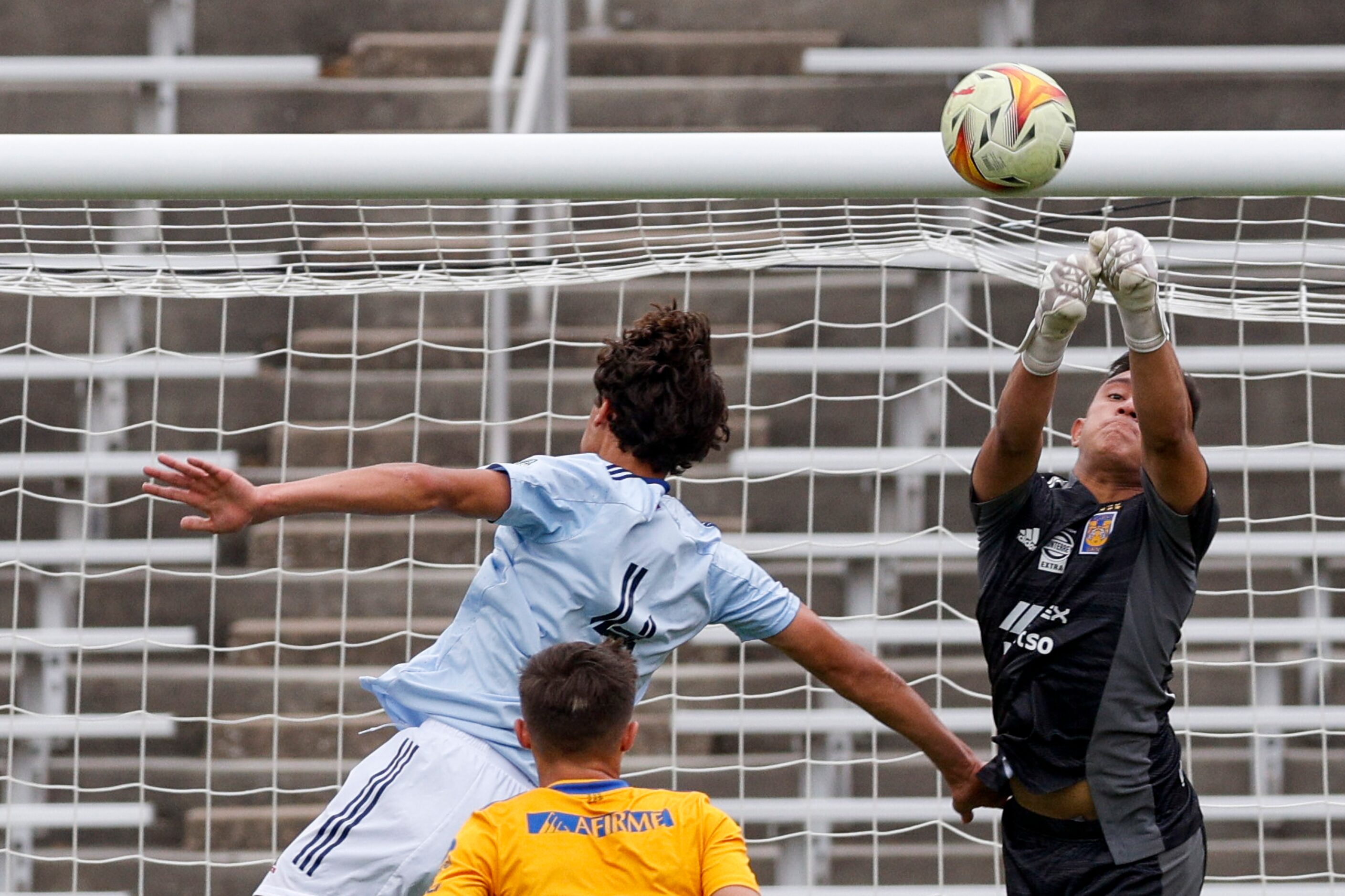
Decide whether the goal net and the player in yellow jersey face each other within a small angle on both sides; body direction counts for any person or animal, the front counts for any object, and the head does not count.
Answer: yes

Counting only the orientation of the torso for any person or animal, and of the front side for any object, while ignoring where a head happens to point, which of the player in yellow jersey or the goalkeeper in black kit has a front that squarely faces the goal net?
the player in yellow jersey

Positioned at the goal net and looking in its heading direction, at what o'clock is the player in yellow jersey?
The player in yellow jersey is roughly at 12 o'clock from the goal net.

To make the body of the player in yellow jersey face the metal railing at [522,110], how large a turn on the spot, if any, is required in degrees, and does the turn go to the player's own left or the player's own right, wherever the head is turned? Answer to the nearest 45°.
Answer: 0° — they already face it

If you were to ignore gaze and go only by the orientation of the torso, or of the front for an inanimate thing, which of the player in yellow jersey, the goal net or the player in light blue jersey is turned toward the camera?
the goal net

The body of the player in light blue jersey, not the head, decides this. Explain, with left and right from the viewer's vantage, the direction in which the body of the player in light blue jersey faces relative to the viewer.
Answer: facing away from the viewer and to the left of the viewer

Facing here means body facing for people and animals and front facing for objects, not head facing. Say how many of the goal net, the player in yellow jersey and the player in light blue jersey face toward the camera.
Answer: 1

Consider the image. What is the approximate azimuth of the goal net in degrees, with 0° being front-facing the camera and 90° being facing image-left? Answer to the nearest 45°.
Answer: approximately 0°

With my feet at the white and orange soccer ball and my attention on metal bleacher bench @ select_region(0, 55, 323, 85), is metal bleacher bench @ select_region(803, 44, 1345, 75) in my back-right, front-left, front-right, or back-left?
front-right

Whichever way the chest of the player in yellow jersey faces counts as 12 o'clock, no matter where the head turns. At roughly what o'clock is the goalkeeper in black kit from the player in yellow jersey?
The goalkeeper in black kit is roughly at 2 o'clock from the player in yellow jersey.

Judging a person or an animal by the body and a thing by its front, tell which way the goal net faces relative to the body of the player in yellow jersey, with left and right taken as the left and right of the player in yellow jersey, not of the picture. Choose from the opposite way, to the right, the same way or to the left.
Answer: the opposite way

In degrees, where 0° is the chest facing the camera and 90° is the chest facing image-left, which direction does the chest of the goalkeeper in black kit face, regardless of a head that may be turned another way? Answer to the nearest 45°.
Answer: approximately 45°

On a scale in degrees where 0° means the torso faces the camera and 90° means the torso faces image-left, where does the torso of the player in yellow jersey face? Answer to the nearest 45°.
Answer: approximately 180°

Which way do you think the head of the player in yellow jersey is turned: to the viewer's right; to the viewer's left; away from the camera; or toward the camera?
away from the camera
